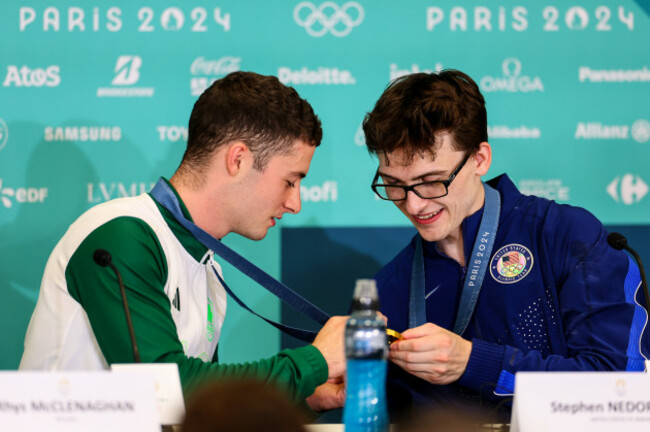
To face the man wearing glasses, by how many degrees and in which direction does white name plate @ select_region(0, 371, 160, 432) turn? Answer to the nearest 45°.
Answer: approximately 135° to its left

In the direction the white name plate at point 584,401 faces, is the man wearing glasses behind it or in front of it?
behind

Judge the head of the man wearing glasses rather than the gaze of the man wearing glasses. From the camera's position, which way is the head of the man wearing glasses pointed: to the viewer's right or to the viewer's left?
to the viewer's left

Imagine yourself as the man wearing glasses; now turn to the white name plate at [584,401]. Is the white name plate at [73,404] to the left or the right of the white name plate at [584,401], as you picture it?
right

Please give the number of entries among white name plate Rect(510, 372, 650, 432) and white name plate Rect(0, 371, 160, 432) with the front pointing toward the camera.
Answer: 2

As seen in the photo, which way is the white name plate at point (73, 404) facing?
toward the camera

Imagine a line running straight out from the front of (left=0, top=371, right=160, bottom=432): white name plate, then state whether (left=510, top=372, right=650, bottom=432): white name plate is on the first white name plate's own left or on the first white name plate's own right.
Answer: on the first white name plate's own left

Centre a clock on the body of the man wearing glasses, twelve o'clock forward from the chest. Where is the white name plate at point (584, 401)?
The white name plate is roughly at 10 o'clock from the man wearing glasses.

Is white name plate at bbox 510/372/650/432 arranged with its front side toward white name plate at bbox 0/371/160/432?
no

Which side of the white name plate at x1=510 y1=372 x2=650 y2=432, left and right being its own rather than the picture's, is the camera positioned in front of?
front

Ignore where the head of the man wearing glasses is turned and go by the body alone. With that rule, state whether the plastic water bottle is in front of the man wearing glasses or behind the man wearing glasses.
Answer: in front
